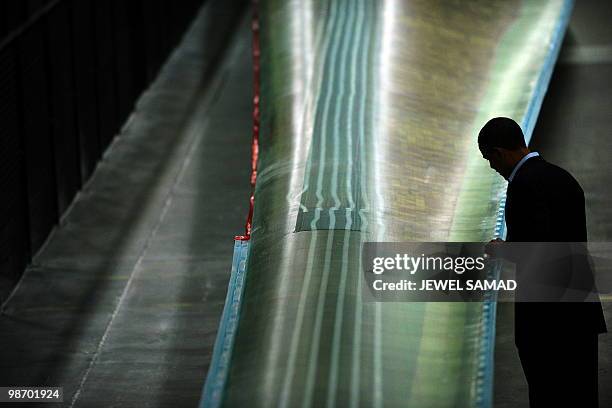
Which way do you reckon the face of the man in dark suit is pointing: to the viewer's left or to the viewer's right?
to the viewer's left

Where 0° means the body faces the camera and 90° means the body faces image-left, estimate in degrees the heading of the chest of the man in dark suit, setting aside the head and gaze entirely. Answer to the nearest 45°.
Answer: approximately 90°
